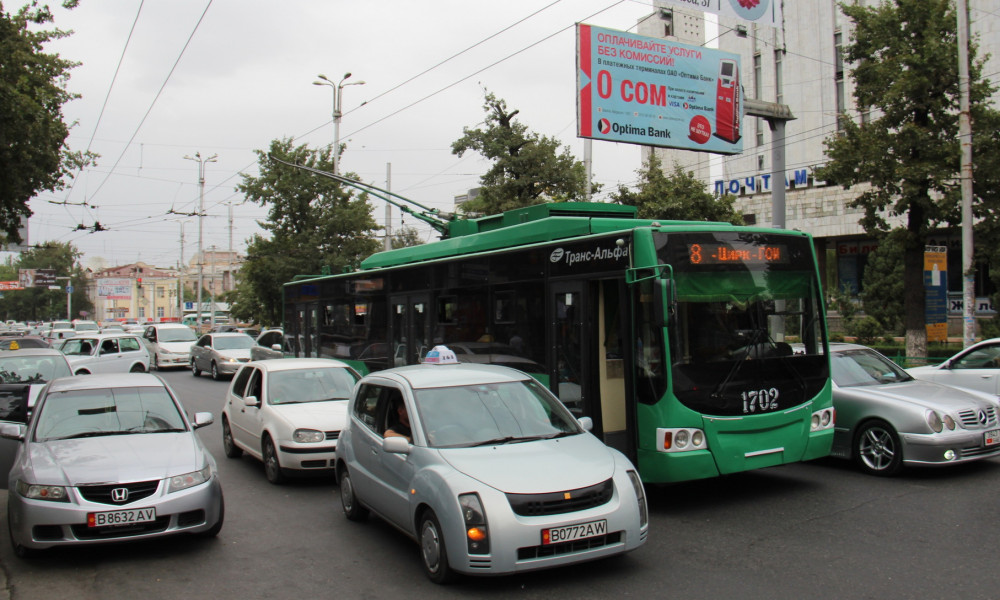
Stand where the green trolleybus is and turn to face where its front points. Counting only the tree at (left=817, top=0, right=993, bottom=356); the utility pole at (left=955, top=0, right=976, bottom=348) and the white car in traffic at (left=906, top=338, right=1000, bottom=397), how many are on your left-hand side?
3

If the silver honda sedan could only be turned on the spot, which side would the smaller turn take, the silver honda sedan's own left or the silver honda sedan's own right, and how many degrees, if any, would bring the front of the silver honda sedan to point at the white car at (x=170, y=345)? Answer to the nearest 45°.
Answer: approximately 180°

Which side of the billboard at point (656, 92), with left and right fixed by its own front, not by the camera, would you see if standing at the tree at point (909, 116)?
left

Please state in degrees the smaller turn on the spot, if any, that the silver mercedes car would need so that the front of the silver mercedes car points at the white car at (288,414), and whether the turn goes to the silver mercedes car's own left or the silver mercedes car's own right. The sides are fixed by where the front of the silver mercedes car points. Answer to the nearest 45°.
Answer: approximately 135° to the silver mercedes car's own right

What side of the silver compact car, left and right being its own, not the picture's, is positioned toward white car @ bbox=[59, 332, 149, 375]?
back

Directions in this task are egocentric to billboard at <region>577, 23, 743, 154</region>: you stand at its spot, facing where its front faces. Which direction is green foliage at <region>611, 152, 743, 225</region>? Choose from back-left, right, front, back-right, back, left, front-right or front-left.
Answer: back-left

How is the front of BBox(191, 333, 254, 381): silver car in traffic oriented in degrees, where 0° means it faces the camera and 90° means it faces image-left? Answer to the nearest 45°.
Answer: approximately 315°

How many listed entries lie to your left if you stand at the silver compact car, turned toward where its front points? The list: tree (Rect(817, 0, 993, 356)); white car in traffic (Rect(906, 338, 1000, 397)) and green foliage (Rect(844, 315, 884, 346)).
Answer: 3

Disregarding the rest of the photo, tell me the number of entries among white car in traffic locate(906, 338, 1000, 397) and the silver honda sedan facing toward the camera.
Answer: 1
